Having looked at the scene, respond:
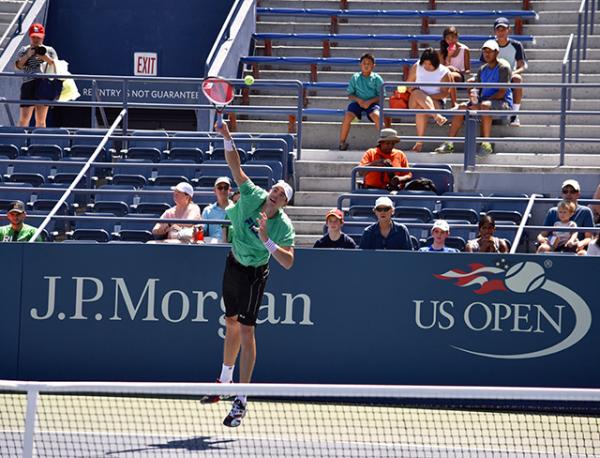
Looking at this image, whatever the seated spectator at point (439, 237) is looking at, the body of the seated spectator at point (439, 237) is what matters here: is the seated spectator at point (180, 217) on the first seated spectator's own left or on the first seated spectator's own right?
on the first seated spectator's own right

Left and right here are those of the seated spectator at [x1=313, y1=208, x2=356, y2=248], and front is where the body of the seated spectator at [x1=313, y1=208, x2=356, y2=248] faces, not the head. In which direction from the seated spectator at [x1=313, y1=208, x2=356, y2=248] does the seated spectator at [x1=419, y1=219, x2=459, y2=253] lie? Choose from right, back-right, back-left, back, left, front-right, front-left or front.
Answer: left

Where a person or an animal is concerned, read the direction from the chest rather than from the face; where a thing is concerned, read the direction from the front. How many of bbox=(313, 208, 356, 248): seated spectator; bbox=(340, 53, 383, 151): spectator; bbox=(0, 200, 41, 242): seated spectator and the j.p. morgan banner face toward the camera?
4

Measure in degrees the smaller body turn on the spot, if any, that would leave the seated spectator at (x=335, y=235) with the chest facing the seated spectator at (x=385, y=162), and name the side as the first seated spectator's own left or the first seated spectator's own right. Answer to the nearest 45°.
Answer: approximately 180°

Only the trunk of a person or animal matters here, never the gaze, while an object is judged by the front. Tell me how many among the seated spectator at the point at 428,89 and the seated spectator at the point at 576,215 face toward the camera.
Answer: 2

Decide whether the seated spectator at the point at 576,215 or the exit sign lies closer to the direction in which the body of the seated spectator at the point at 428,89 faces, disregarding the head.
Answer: the seated spectator

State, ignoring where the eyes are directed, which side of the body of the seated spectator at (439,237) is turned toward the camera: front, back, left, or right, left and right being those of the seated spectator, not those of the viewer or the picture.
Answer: front

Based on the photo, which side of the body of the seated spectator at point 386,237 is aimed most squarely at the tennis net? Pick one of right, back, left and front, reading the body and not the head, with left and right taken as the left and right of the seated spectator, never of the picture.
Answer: front

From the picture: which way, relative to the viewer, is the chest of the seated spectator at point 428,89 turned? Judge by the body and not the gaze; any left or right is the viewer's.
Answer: facing the viewer

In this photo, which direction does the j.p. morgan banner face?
toward the camera

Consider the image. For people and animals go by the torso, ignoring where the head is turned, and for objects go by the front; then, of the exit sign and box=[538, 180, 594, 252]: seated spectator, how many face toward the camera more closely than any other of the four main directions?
2

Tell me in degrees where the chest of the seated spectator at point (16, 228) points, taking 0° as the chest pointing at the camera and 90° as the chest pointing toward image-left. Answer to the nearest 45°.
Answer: approximately 0°
